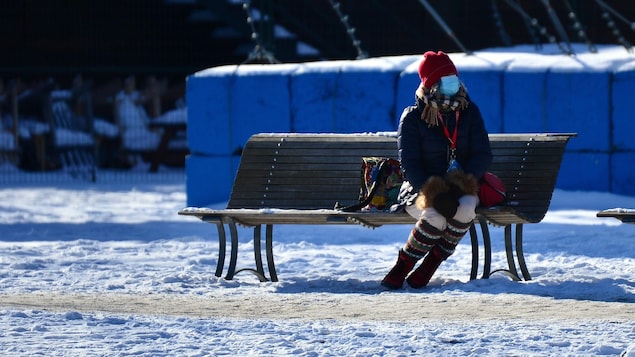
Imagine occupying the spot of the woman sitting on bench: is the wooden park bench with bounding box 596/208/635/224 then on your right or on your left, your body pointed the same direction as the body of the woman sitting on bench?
on your left

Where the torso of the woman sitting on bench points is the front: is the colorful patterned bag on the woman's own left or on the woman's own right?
on the woman's own right

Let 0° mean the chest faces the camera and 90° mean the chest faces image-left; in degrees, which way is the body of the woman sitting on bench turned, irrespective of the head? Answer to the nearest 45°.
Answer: approximately 0°
